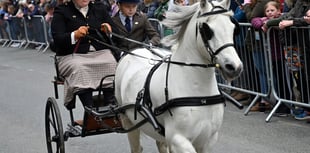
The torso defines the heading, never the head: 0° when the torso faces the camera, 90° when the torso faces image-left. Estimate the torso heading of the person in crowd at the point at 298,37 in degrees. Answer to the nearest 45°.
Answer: approximately 45°

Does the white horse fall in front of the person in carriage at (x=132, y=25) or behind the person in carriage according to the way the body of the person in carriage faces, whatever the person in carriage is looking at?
in front

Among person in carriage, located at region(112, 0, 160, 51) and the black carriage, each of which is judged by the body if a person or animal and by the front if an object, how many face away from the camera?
0

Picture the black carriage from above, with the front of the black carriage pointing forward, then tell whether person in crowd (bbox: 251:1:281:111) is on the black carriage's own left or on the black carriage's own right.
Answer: on the black carriage's own left

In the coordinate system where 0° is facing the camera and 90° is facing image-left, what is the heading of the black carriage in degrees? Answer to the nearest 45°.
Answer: approximately 315°

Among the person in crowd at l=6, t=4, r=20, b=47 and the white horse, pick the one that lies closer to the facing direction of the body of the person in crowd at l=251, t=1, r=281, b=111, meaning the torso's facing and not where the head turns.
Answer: the white horse

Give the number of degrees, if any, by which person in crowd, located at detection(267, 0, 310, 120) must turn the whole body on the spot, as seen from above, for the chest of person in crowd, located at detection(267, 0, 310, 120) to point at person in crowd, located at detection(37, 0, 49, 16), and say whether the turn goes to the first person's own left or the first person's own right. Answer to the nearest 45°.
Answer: approximately 90° to the first person's own right

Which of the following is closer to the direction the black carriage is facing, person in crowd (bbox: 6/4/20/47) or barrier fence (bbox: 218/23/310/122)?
the barrier fence

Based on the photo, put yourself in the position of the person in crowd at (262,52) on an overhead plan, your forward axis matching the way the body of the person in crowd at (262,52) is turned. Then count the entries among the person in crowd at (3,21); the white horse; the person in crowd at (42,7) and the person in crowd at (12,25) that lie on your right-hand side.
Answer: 3

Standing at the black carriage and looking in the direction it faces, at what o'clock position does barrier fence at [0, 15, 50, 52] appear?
The barrier fence is roughly at 7 o'clock from the black carriage.

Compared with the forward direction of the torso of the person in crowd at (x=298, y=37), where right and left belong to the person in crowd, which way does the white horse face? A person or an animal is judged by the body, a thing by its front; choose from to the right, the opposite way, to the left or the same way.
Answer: to the left

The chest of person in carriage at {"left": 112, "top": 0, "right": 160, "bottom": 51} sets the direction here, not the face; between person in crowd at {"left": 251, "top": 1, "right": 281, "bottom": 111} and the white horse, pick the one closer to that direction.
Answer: the white horse

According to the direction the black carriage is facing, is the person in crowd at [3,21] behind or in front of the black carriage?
behind

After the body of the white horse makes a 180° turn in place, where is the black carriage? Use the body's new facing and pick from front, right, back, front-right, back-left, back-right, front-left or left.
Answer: front

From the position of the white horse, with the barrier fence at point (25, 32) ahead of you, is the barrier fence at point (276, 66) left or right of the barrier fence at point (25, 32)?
right
